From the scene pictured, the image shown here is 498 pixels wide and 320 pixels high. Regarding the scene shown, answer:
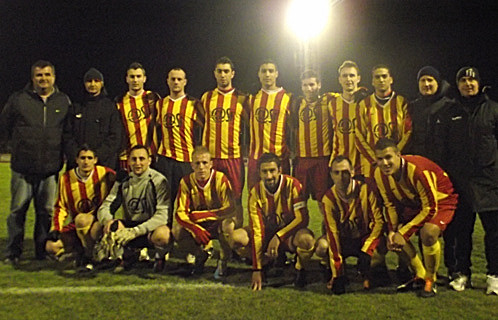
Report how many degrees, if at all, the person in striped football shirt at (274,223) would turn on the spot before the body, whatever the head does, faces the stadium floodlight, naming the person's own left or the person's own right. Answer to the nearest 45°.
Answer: approximately 180°

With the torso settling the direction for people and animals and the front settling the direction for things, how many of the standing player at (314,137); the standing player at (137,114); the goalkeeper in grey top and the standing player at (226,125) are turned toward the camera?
4

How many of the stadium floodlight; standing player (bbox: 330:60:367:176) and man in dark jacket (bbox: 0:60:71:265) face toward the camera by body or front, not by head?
3

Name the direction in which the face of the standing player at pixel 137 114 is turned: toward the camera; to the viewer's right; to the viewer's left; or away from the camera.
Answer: toward the camera

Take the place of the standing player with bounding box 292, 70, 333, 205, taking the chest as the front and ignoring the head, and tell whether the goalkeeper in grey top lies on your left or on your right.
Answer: on your right

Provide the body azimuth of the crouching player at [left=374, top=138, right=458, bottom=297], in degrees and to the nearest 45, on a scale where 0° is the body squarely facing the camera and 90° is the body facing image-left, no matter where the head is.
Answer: approximately 45°

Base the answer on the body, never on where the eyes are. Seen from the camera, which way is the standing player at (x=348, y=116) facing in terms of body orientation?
toward the camera

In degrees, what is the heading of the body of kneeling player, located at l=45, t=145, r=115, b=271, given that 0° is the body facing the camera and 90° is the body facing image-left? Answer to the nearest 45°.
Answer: approximately 0°

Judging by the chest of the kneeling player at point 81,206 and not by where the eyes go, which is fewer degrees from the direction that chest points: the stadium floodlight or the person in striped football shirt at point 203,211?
the person in striped football shirt

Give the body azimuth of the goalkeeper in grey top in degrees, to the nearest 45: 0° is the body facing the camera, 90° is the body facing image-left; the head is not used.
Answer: approximately 0°

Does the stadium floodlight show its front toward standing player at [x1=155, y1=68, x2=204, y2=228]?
yes

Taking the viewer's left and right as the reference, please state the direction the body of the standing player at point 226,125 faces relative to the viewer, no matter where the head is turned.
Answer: facing the viewer

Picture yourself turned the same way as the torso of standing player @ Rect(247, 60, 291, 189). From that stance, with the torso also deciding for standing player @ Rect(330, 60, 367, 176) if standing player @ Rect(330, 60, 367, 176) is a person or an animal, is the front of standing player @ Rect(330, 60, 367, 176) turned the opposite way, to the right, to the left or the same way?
the same way

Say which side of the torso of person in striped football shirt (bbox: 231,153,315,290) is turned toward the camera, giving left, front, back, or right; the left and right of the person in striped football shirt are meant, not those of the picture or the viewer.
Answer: front

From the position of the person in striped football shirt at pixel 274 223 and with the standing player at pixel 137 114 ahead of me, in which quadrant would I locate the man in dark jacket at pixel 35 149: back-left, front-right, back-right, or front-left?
front-left

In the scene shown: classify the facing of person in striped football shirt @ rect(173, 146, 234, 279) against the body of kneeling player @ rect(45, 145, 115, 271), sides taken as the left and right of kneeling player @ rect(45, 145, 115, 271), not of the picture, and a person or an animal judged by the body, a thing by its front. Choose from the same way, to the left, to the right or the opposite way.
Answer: the same way
